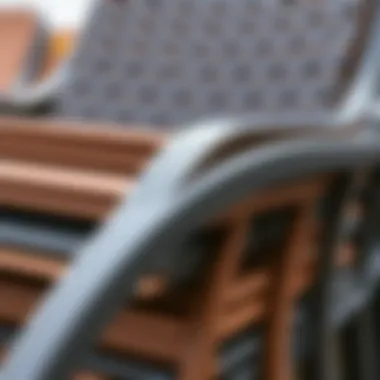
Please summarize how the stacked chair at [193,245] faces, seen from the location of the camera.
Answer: facing the viewer and to the left of the viewer
